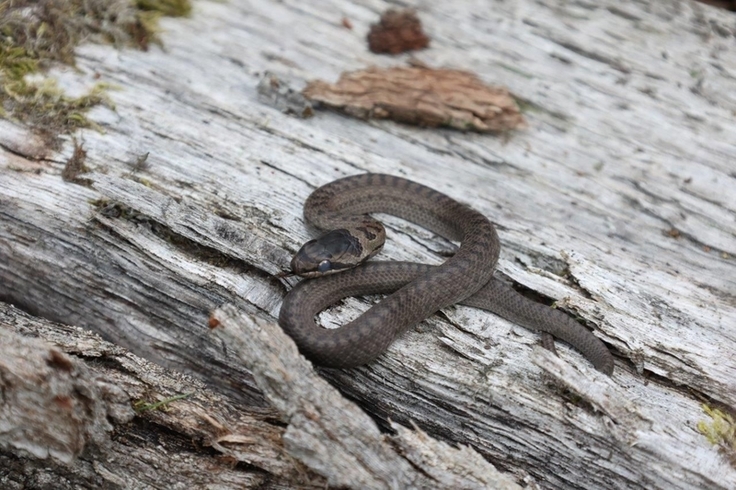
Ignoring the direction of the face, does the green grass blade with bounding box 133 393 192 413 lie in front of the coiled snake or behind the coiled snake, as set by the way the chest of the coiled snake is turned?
in front

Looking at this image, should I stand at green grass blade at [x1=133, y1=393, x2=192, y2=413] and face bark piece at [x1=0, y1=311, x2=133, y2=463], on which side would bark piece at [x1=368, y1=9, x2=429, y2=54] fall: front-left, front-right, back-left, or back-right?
back-right

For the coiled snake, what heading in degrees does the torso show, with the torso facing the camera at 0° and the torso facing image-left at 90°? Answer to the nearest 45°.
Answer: approximately 45°

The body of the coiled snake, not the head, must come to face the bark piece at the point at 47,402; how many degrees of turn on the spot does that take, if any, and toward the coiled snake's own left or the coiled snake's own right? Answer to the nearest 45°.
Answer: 0° — it already faces it

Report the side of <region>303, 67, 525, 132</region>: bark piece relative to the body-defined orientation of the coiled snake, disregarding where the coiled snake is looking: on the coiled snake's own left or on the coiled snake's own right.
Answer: on the coiled snake's own right

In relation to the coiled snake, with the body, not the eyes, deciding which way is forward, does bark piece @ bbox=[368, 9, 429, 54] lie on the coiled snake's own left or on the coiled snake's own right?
on the coiled snake's own right
